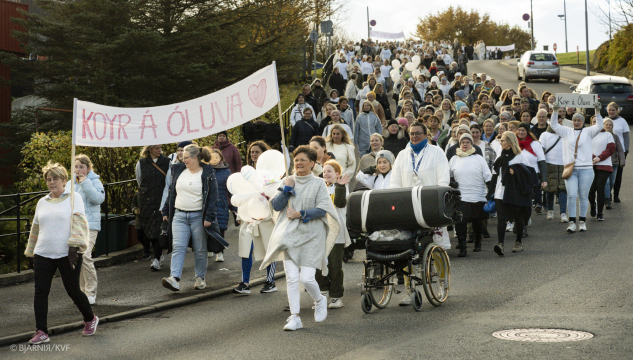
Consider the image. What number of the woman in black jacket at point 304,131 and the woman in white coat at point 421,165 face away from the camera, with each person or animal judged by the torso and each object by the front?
0

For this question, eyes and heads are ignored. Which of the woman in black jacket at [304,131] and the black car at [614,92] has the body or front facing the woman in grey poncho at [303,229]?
the woman in black jacket

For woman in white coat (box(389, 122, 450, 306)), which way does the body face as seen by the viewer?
toward the camera

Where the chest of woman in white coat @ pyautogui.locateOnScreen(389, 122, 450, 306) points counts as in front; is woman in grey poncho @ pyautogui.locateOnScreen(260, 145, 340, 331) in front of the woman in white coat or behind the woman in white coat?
in front

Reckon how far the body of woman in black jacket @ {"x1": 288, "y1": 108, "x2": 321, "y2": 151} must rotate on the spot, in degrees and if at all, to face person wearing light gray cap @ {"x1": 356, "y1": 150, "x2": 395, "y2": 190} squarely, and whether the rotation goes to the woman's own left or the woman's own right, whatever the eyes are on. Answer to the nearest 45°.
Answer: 0° — they already face them

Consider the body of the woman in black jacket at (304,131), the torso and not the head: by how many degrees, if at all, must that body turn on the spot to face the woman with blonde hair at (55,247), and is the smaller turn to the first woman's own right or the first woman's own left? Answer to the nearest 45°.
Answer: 0° — they already face them

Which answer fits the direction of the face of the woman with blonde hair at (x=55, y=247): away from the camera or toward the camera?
toward the camera

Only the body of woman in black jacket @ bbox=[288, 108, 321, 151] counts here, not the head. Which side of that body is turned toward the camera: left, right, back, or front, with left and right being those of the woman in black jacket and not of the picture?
front
